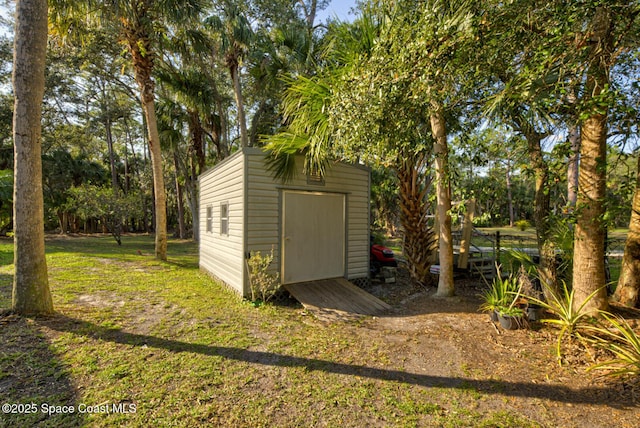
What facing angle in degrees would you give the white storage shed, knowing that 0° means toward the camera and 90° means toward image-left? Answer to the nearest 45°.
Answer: approximately 315°

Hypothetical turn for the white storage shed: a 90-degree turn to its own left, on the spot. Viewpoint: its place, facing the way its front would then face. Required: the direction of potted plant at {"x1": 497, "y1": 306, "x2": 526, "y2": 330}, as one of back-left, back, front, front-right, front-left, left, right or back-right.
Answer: right

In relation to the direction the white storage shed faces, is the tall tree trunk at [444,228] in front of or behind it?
in front

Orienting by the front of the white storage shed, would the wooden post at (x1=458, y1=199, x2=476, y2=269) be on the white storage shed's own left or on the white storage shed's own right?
on the white storage shed's own left

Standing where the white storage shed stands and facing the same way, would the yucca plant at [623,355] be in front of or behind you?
in front

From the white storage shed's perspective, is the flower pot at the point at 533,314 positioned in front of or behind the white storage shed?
in front
